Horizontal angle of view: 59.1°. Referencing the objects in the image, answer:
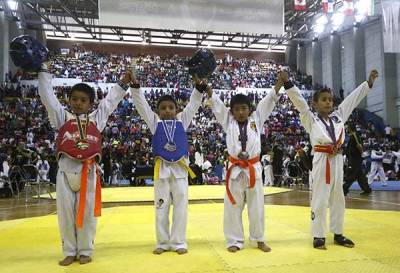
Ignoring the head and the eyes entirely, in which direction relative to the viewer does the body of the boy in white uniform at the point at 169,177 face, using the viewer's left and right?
facing the viewer

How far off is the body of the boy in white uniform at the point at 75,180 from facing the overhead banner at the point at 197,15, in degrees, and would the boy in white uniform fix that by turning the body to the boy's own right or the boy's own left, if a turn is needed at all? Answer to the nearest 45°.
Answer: approximately 135° to the boy's own left

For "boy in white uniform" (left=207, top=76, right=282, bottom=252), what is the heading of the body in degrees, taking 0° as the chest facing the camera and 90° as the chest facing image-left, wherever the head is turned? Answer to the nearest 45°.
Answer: approximately 0°

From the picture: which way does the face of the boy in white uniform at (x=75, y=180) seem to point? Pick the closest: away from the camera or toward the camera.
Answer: toward the camera

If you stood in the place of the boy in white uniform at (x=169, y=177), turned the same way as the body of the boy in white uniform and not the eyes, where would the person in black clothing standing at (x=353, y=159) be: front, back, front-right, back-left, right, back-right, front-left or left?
back-left

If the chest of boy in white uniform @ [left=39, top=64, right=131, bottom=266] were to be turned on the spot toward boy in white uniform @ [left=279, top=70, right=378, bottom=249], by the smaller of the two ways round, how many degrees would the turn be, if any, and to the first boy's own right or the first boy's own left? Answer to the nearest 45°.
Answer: approximately 90° to the first boy's own left

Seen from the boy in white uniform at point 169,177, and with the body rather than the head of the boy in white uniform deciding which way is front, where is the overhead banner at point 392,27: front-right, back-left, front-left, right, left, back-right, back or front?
back-left

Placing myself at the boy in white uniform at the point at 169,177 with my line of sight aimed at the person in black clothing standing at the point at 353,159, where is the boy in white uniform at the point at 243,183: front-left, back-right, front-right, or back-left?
front-right

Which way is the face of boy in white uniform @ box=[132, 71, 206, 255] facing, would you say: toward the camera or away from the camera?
toward the camera

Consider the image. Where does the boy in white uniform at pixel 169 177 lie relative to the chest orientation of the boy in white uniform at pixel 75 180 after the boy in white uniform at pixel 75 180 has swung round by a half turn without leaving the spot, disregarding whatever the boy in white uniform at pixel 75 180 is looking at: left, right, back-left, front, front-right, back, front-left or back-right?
right

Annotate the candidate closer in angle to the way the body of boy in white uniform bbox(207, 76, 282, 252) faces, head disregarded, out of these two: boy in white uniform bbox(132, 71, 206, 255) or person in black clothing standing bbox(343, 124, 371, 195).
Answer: the boy in white uniform

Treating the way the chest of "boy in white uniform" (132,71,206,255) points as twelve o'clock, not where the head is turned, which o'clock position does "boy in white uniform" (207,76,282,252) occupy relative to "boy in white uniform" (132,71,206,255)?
"boy in white uniform" (207,76,282,252) is roughly at 9 o'clock from "boy in white uniform" (132,71,206,255).

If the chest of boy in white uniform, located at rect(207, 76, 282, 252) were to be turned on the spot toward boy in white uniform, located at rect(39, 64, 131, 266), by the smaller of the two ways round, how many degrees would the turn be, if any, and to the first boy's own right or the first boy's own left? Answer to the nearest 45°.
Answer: approximately 90° to the first boy's own right

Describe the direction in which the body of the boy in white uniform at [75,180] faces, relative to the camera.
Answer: toward the camera

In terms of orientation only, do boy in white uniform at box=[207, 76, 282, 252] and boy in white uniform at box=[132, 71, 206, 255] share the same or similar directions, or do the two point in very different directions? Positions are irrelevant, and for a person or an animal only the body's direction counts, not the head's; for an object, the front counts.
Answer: same or similar directions

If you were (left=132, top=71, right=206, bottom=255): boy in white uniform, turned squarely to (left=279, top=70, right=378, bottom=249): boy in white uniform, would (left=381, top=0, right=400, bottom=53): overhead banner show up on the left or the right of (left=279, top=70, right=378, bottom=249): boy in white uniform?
left

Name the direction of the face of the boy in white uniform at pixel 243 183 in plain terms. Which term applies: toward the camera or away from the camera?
toward the camera

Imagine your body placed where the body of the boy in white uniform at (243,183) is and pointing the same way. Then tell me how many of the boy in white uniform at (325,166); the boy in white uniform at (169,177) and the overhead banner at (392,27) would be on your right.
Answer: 1
